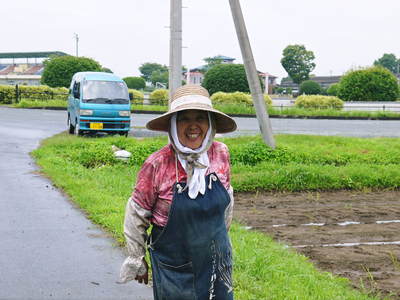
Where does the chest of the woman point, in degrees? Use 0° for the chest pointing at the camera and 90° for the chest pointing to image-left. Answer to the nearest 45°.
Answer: approximately 315°

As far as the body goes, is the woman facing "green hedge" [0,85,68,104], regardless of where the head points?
no

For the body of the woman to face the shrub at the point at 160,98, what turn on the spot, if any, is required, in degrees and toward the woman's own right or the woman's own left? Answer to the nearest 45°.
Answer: approximately 135° to the woman's own left

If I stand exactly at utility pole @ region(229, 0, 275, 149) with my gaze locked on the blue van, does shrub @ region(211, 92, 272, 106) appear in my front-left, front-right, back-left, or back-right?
front-right

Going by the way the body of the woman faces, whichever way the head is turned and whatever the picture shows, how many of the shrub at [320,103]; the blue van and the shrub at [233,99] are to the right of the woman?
0

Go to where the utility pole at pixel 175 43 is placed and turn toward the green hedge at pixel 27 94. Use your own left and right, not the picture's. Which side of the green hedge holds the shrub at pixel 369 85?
right

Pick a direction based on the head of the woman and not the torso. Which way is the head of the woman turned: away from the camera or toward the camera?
toward the camera

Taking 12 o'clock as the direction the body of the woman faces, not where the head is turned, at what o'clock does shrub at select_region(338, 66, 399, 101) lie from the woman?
The shrub is roughly at 8 o'clock from the woman.

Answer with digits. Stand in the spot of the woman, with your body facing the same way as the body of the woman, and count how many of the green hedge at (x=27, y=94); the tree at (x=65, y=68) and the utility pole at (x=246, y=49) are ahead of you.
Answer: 0

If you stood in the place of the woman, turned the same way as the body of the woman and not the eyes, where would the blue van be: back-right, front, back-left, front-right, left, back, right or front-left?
back-left

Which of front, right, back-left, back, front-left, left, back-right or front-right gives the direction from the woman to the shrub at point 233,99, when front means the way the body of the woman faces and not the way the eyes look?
back-left
